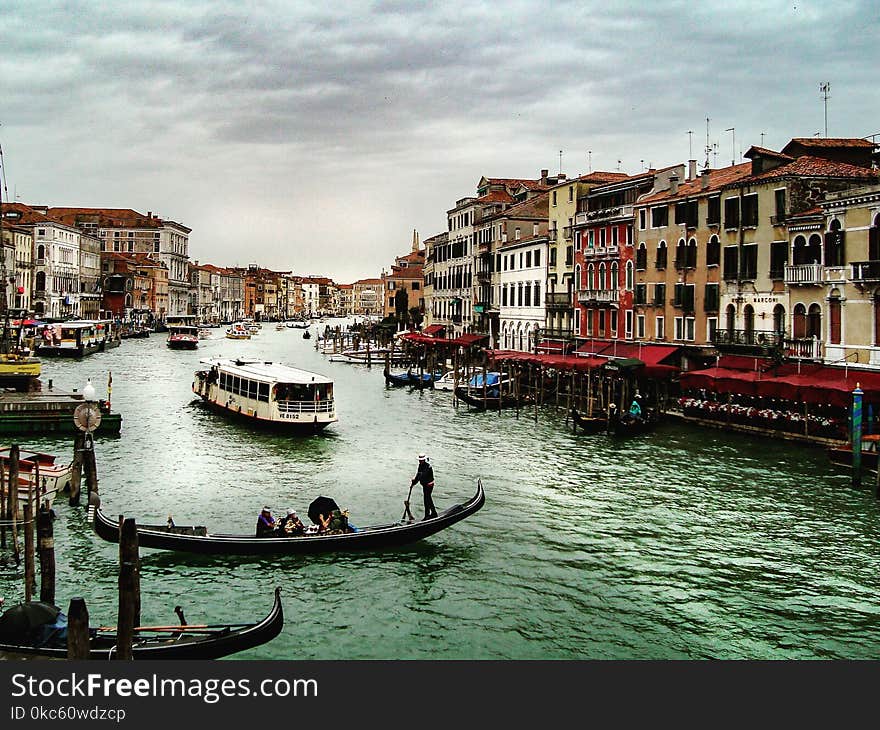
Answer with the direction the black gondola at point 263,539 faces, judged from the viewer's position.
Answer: facing to the left of the viewer

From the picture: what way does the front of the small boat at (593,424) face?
to the viewer's left

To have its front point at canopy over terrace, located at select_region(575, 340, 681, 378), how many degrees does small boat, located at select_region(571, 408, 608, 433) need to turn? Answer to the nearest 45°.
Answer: approximately 90° to its right

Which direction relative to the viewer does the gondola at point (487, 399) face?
to the viewer's left

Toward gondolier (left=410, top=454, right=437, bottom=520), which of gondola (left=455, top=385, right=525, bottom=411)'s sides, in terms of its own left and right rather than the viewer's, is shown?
left

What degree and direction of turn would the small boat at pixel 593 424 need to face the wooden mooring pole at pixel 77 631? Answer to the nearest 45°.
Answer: approximately 90° to its left
